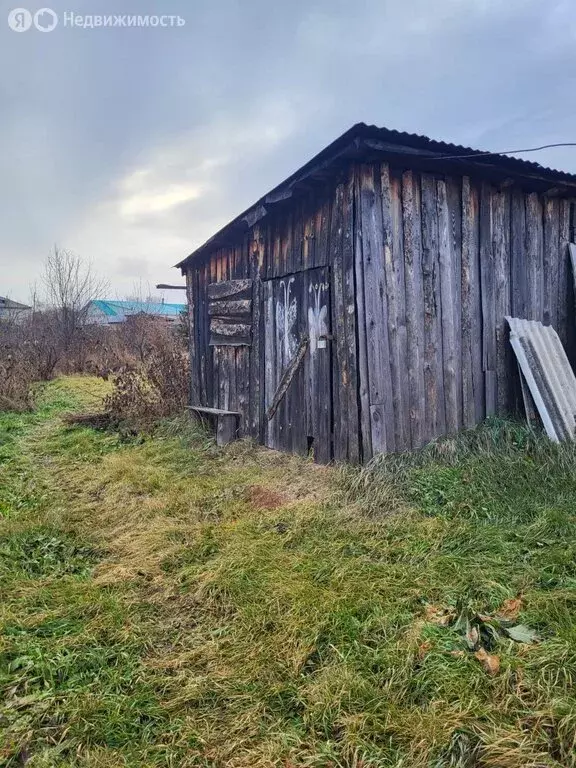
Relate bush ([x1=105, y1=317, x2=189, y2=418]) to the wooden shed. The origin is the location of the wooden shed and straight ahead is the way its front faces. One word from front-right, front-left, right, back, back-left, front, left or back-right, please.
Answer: right

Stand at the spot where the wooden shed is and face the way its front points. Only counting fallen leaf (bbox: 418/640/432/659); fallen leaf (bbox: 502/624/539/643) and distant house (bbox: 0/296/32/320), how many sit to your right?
1

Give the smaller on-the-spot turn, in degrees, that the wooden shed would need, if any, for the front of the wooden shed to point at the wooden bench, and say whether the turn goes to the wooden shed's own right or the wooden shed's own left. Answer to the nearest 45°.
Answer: approximately 90° to the wooden shed's own right

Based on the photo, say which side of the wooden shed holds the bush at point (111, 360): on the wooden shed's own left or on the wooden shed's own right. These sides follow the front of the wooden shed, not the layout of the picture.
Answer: on the wooden shed's own right

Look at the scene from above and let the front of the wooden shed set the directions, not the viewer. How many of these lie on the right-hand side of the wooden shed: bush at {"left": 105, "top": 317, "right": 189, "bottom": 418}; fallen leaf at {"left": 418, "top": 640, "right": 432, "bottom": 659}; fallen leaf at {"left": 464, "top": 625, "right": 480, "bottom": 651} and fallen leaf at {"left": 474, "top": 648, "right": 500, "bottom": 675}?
1

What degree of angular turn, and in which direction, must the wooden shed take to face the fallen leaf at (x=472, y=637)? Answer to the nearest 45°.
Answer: approximately 45° to its left

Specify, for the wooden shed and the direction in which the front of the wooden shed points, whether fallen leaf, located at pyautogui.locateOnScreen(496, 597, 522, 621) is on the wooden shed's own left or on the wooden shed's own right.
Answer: on the wooden shed's own left

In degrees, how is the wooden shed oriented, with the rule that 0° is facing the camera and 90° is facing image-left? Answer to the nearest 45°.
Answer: approximately 45°

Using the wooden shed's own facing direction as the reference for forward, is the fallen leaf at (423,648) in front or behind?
in front

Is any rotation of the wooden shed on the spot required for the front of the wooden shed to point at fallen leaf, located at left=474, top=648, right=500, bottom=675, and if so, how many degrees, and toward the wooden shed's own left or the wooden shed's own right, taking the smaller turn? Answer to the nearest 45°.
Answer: approximately 45° to the wooden shed's own left
